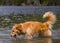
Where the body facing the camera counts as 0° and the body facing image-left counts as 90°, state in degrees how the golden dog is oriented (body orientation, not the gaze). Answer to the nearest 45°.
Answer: approximately 90°
